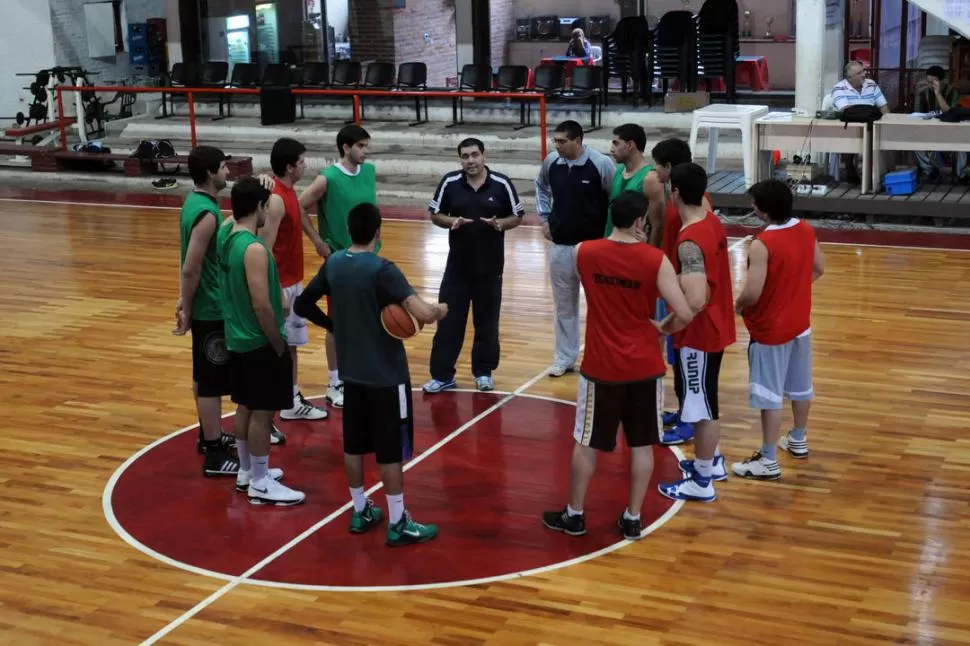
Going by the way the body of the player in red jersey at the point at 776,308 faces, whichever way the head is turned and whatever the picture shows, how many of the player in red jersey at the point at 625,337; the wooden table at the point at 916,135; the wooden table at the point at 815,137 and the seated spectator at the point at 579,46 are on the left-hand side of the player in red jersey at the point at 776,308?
1

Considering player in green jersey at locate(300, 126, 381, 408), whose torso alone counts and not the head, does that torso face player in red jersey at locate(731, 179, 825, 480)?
yes

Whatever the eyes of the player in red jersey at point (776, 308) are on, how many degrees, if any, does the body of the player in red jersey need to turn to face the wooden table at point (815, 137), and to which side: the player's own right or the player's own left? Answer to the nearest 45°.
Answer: approximately 45° to the player's own right

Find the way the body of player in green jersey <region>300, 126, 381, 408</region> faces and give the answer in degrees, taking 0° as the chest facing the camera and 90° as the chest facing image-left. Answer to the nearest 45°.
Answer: approximately 315°

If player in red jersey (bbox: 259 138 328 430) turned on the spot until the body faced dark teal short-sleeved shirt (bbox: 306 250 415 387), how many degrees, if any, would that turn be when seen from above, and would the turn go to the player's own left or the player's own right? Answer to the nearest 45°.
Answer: approximately 90° to the player's own right

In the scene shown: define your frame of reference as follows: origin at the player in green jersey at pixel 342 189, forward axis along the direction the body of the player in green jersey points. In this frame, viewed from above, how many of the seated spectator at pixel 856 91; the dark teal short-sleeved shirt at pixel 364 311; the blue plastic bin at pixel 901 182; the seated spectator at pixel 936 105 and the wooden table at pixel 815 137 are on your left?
4

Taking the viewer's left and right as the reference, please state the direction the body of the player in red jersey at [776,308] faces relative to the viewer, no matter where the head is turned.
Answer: facing away from the viewer and to the left of the viewer

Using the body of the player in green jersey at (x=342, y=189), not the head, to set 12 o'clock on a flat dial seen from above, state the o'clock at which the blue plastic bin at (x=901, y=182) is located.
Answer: The blue plastic bin is roughly at 9 o'clock from the player in green jersey.

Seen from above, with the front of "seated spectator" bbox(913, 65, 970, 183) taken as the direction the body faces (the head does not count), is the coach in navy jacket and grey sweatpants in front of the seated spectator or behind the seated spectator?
in front

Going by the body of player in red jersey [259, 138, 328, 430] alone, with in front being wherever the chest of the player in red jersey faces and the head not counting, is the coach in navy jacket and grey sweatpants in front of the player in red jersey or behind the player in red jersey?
in front

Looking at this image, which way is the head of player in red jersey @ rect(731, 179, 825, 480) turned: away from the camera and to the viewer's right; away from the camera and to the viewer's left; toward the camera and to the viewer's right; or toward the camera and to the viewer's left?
away from the camera and to the viewer's left

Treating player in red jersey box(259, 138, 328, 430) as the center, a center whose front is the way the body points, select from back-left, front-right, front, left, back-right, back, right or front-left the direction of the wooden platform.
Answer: front-left

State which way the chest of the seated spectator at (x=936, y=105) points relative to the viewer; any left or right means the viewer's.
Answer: facing the viewer

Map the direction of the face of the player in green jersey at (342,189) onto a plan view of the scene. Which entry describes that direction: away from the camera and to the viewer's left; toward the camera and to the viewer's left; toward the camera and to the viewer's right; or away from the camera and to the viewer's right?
toward the camera and to the viewer's right

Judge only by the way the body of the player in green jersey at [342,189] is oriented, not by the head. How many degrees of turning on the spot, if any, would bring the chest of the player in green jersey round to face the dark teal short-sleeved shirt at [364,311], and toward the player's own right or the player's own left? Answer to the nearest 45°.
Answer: approximately 45° to the player's own right

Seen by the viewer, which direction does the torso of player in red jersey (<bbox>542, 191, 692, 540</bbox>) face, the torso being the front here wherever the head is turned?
away from the camera

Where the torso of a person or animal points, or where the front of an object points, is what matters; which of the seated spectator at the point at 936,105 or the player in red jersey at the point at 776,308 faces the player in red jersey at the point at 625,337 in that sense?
the seated spectator

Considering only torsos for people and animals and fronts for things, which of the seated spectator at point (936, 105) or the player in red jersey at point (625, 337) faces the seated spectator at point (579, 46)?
the player in red jersey
